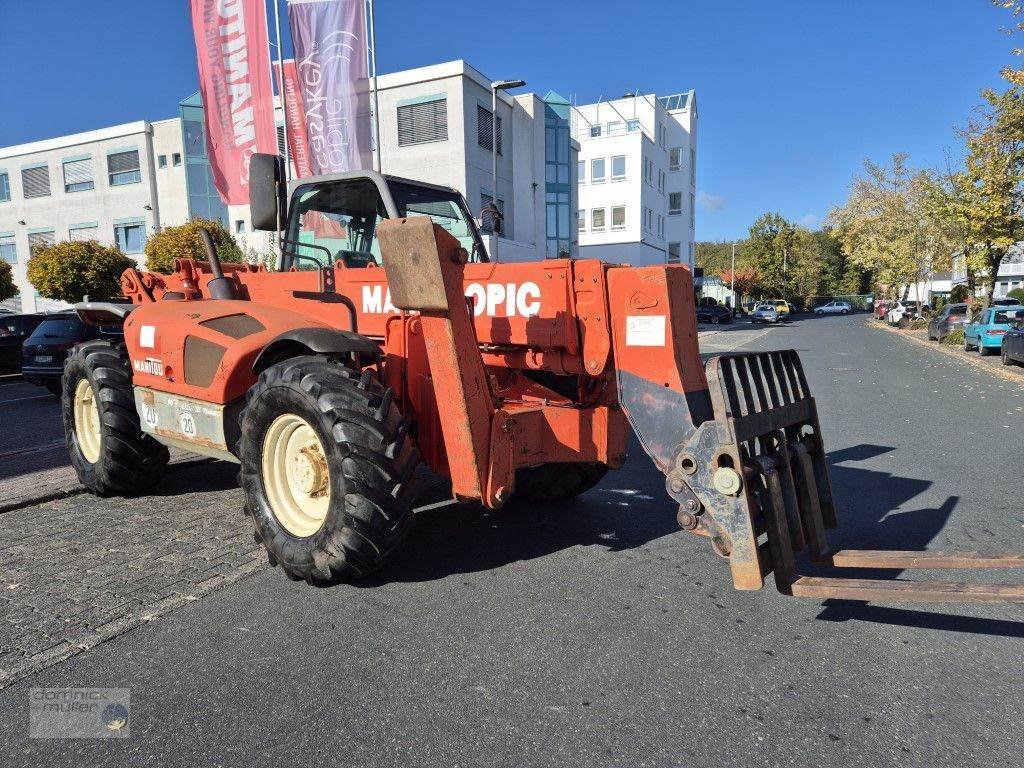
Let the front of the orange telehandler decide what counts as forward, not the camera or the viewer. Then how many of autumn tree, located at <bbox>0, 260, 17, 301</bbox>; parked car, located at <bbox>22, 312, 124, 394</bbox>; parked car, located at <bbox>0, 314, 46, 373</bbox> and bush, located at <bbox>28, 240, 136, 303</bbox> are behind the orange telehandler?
4

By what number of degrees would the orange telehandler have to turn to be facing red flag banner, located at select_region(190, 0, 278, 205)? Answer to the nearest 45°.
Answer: approximately 180°

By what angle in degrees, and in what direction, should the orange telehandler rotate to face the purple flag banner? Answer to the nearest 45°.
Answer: approximately 135° to its left

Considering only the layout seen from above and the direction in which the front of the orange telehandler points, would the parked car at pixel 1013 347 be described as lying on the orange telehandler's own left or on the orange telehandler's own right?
on the orange telehandler's own left

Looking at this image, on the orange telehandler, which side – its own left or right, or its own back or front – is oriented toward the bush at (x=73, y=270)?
back

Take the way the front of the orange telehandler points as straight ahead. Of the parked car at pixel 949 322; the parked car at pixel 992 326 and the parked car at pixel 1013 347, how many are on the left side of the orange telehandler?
3

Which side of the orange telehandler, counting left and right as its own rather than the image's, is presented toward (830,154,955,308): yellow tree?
left

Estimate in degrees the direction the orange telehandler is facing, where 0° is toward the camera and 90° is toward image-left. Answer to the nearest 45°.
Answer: approximately 315°

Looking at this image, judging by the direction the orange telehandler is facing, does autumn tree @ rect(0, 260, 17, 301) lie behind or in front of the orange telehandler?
behind

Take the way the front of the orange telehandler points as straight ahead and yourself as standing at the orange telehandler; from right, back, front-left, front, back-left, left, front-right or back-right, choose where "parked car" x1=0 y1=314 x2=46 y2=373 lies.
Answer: back

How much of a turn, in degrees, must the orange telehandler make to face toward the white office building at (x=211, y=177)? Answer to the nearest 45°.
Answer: approximately 180°

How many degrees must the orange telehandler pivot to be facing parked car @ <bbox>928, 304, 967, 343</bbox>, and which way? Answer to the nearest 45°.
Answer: approximately 90° to its left

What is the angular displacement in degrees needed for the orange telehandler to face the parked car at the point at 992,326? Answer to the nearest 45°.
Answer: approximately 90° to its left
